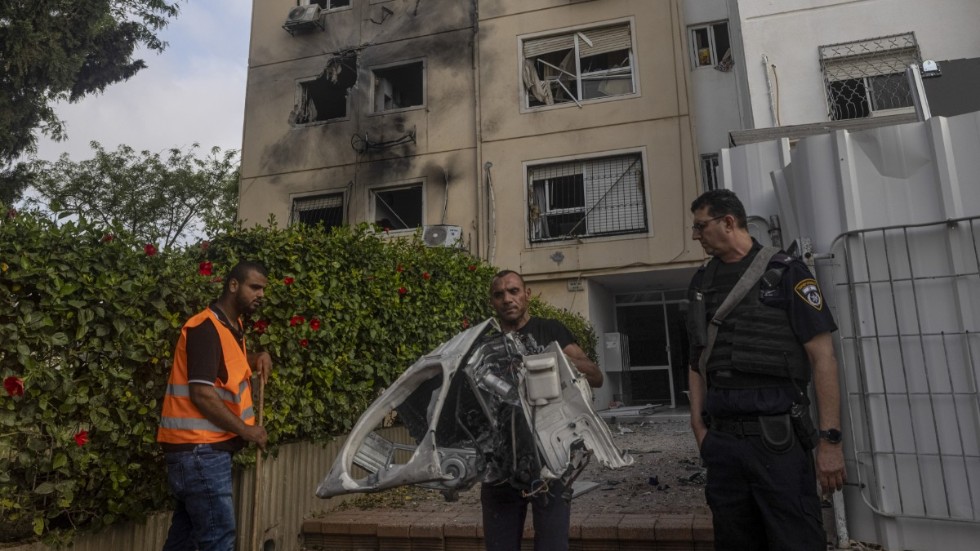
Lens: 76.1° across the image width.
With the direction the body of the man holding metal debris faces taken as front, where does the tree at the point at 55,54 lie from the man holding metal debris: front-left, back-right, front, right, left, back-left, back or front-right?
back-right

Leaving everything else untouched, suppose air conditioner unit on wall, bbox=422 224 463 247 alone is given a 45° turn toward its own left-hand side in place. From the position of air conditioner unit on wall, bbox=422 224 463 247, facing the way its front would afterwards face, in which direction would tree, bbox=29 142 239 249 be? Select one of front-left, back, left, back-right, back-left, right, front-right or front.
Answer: back

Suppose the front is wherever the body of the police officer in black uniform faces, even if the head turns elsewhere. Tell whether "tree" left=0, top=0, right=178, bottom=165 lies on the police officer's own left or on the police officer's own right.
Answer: on the police officer's own right

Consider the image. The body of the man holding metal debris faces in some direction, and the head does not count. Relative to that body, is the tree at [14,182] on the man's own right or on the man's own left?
on the man's own right

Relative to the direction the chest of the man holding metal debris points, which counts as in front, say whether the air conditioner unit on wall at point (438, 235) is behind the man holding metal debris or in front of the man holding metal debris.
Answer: behind

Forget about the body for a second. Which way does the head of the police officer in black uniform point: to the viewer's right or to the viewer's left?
to the viewer's left

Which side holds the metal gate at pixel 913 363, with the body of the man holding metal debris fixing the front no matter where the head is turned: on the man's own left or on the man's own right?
on the man's own left

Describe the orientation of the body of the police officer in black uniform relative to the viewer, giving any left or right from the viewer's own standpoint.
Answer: facing the viewer and to the left of the viewer

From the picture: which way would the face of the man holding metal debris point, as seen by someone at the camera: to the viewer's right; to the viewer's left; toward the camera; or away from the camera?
toward the camera

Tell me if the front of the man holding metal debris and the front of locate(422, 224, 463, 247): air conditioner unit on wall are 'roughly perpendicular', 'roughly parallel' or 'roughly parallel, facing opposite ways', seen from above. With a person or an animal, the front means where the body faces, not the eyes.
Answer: roughly parallel

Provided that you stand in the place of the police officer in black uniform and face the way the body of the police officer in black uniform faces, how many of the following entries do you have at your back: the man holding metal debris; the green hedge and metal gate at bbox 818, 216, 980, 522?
1

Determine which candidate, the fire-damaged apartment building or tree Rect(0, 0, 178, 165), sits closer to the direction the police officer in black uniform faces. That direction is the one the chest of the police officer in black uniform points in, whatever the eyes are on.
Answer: the tree

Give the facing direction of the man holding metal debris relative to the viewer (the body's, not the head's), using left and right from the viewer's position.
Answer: facing the viewer

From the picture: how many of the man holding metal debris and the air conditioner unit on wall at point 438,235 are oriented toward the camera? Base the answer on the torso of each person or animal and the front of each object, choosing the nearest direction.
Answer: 2

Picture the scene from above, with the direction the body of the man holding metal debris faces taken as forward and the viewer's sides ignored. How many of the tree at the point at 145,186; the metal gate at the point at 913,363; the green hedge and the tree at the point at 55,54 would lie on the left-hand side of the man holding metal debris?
1
